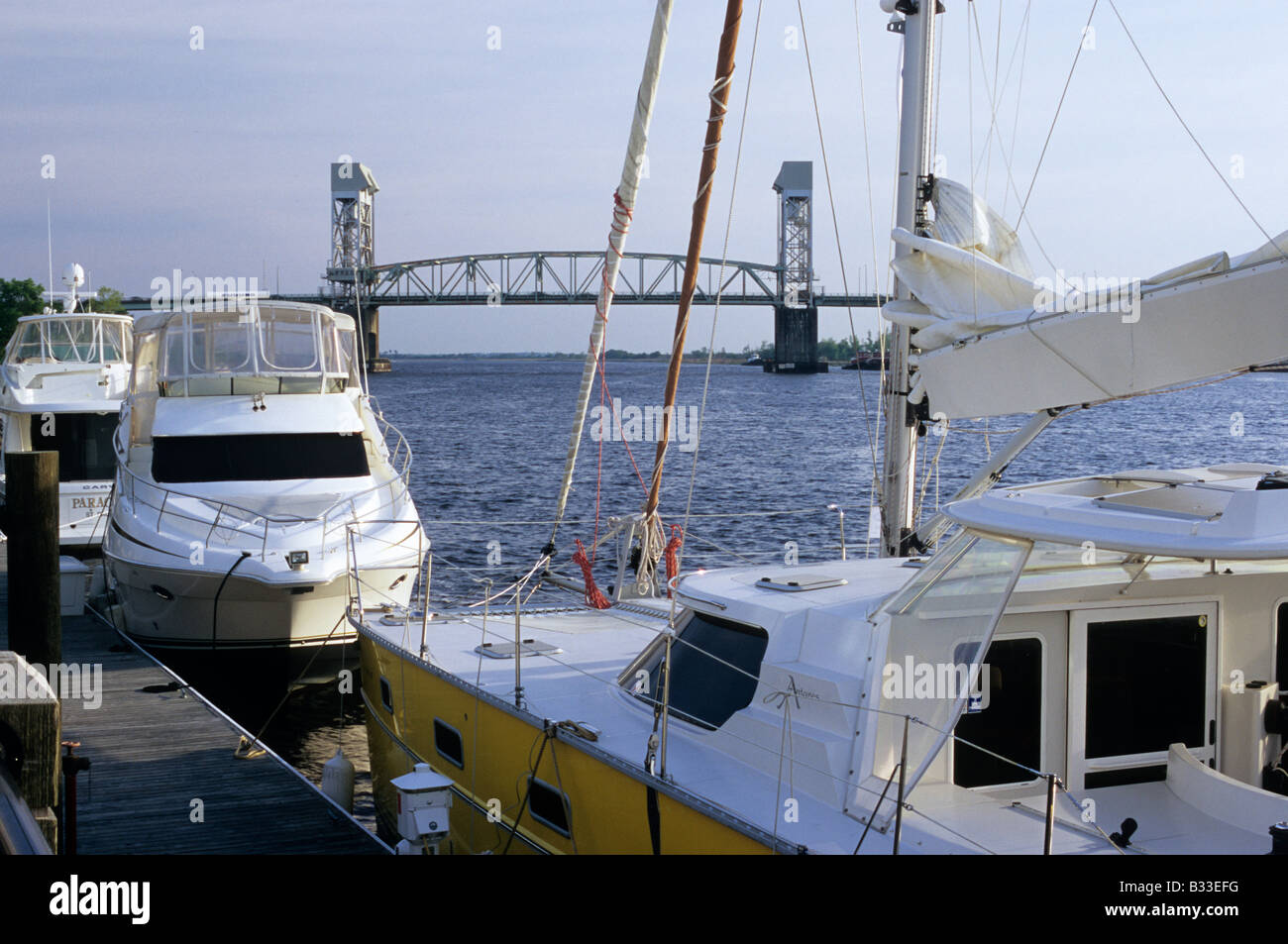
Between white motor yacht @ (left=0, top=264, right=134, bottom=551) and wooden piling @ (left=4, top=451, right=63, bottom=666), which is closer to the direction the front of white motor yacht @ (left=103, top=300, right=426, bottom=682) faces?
the wooden piling

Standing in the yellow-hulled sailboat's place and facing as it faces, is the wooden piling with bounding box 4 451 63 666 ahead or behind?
ahead

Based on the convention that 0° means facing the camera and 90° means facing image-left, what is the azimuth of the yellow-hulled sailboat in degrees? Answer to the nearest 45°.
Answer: approximately 135°

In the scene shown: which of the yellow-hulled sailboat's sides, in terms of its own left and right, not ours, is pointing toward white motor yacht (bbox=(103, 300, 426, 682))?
front
